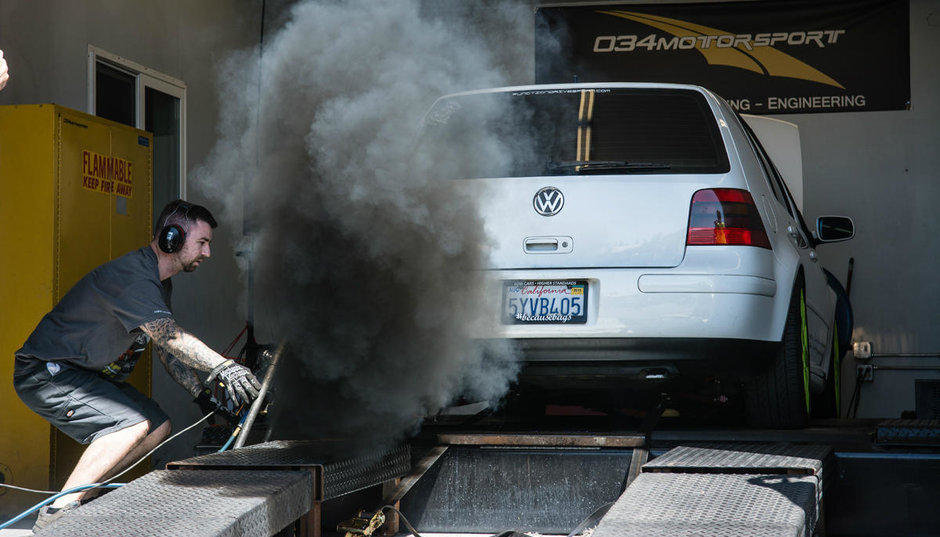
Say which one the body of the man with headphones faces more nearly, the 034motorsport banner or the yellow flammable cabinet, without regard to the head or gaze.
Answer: the 034motorsport banner

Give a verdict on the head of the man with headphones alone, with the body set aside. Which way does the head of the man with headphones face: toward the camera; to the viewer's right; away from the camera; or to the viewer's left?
to the viewer's right

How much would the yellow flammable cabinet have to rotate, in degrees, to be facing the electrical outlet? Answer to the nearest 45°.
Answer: approximately 45° to its left

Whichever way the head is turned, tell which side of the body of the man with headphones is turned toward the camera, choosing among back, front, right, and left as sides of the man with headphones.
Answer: right

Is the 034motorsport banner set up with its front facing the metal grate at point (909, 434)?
yes

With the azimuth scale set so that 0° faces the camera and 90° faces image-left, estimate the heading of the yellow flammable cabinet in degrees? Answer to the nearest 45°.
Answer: approximately 315°

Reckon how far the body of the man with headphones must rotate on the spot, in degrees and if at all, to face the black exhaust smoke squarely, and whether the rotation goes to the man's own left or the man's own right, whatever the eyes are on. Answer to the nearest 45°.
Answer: approximately 45° to the man's own right

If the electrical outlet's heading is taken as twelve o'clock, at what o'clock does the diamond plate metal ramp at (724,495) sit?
The diamond plate metal ramp is roughly at 12 o'clock from the electrical outlet.

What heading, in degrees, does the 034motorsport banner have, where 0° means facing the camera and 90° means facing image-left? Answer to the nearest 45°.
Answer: approximately 0°
